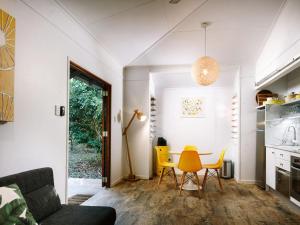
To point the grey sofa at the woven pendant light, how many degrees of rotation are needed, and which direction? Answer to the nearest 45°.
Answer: approximately 90° to its left

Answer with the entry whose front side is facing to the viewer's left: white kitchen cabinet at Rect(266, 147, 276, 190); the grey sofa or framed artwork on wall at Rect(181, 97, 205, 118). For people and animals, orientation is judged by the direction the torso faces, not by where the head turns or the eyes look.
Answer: the white kitchen cabinet

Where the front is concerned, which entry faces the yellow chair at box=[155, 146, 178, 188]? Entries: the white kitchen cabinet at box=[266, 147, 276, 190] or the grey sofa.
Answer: the white kitchen cabinet

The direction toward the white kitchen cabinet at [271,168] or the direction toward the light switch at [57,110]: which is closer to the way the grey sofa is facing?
the white kitchen cabinet

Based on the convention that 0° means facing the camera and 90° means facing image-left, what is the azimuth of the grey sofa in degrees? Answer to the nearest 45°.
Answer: approximately 315°

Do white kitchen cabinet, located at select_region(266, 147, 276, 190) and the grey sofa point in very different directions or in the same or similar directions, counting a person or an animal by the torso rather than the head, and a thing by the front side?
very different directions

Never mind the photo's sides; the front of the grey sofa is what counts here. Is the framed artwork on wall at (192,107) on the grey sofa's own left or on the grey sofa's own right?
on the grey sofa's own left

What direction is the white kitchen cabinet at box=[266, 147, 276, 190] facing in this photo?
to the viewer's left

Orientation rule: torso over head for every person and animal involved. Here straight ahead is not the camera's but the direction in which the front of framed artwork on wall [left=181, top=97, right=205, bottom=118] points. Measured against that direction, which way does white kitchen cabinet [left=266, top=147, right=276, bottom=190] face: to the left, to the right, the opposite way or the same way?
to the right

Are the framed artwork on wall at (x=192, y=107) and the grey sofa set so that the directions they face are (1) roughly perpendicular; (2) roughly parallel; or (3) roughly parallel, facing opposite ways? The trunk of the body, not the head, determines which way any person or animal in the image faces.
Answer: roughly perpendicular
